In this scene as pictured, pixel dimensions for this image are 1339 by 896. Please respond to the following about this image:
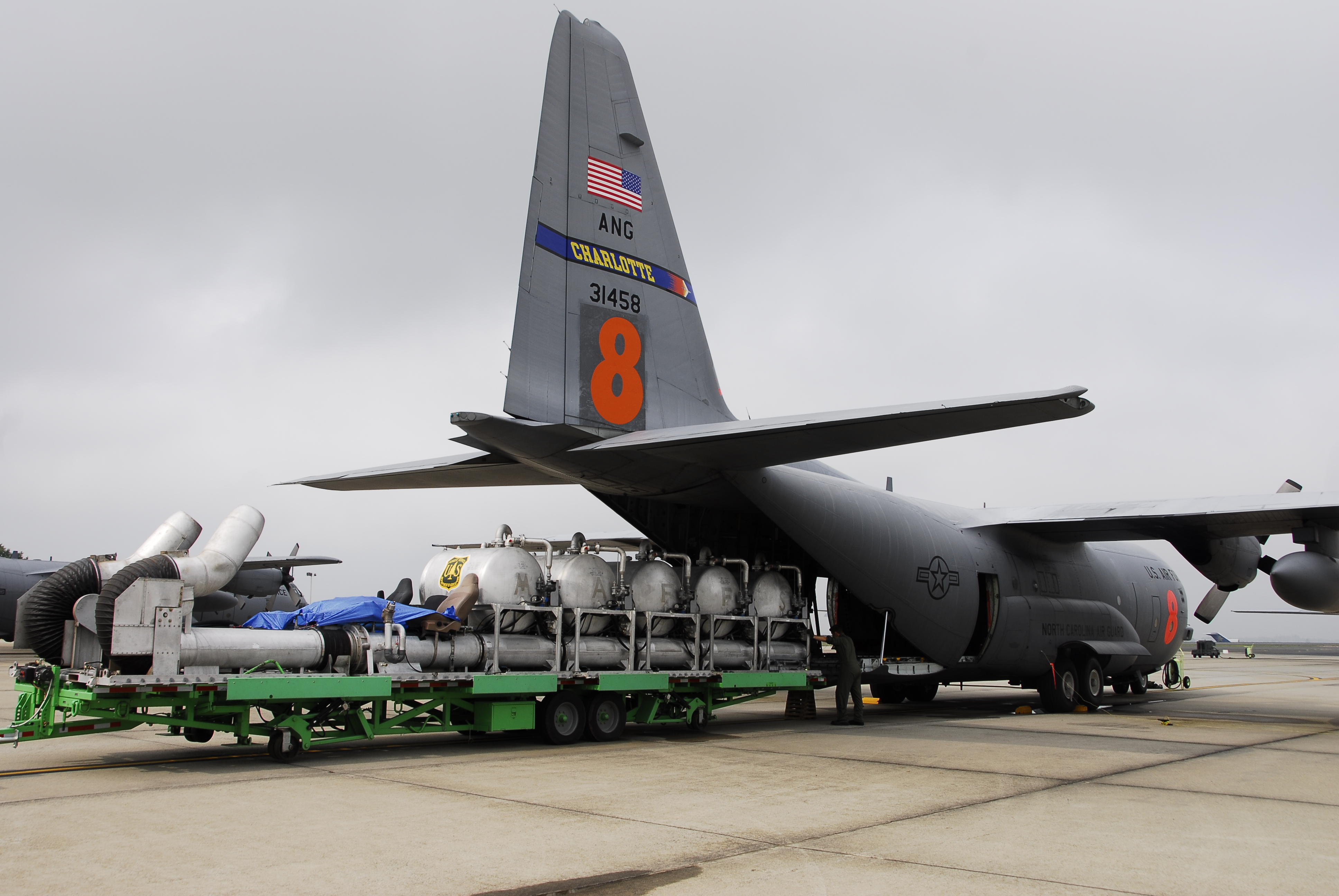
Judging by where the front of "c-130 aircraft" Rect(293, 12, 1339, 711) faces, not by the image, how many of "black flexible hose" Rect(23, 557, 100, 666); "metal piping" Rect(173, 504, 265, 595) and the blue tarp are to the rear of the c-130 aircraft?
3

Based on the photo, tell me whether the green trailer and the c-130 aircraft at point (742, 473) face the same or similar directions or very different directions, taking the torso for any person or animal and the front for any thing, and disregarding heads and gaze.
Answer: very different directions

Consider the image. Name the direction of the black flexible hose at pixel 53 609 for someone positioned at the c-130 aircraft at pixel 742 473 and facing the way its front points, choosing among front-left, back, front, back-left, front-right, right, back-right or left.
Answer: back

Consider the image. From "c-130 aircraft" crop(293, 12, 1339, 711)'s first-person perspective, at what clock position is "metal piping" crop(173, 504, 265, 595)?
The metal piping is roughly at 6 o'clock from the c-130 aircraft.

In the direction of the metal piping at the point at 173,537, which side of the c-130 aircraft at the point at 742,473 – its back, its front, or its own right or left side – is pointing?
back

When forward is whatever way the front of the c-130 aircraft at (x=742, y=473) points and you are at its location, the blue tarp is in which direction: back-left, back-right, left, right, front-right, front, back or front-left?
back

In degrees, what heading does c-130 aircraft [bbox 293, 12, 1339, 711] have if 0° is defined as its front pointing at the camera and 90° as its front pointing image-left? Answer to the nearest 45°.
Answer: approximately 225°

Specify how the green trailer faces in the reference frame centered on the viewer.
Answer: facing the viewer and to the left of the viewer
